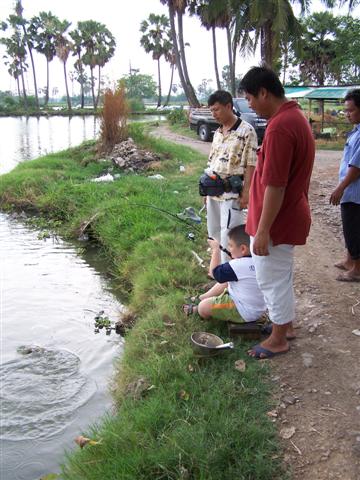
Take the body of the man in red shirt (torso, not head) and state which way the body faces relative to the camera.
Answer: to the viewer's left

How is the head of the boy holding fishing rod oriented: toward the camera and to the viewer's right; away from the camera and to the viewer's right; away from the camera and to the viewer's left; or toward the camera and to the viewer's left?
away from the camera and to the viewer's left

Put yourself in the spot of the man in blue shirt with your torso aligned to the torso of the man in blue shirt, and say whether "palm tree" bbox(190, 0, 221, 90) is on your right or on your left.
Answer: on your right

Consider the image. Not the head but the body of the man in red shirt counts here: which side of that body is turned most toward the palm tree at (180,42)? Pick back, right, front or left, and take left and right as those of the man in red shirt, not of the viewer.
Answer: right

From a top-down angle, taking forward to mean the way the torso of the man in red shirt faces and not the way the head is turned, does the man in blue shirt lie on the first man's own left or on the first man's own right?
on the first man's own right

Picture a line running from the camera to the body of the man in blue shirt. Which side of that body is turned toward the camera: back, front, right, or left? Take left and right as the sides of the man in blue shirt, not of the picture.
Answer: left

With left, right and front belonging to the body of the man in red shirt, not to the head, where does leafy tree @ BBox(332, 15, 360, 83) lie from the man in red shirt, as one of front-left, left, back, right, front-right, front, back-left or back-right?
right

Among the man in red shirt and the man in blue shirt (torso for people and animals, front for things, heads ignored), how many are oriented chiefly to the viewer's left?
2

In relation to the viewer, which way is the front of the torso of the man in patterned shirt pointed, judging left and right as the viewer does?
facing the viewer and to the left of the viewer

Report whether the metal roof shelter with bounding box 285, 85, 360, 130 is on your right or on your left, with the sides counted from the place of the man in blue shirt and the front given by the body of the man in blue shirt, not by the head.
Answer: on your right

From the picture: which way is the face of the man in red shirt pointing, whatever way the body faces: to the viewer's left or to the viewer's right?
to the viewer's left
